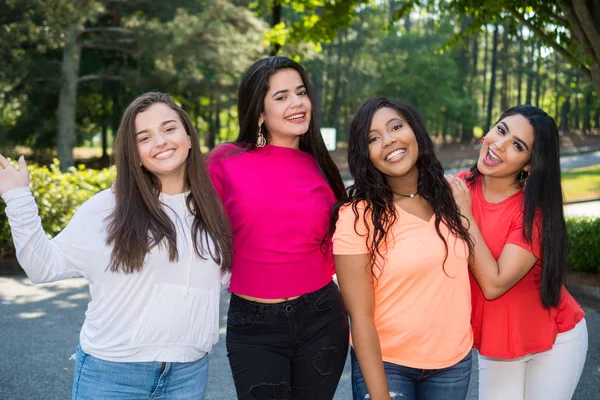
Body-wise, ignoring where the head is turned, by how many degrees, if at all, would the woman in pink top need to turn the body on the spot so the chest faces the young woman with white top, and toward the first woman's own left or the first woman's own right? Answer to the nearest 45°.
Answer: approximately 45° to the first woman's own right

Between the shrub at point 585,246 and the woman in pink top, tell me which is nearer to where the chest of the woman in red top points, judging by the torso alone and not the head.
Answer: the woman in pink top

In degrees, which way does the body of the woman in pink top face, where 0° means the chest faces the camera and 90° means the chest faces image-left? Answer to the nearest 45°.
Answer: approximately 0°

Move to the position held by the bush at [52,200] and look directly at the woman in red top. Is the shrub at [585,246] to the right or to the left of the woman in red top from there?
left

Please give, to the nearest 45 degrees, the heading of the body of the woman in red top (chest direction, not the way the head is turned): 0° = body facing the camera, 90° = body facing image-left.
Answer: approximately 45°

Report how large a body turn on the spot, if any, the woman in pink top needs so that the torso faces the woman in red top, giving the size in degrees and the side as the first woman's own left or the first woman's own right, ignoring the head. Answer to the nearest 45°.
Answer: approximately 90° to the first woman's own left

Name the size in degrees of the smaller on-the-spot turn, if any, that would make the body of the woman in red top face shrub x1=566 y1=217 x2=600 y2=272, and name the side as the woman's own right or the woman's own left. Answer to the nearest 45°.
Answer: approximately 135° to the woman's own right

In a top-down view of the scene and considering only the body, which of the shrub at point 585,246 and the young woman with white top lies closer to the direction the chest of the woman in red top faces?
the young woman with white top

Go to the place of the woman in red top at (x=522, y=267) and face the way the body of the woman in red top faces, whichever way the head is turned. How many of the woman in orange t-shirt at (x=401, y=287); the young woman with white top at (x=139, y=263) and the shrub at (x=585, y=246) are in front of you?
2

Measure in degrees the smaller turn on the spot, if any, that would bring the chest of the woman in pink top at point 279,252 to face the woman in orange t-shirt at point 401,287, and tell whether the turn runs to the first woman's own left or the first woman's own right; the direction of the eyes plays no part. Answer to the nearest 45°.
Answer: approximately 45° to the first woman's own left

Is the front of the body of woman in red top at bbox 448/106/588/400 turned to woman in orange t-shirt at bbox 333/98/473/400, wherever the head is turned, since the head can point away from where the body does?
yes

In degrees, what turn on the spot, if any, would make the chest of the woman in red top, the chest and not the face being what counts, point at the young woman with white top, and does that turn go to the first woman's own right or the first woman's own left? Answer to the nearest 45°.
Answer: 0° — they already face them
